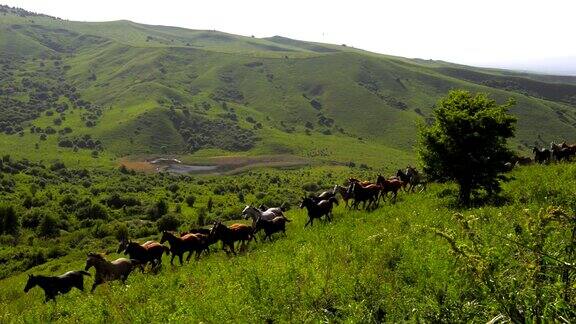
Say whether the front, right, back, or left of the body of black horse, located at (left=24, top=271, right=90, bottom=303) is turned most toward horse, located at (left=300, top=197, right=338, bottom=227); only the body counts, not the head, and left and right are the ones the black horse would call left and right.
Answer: back

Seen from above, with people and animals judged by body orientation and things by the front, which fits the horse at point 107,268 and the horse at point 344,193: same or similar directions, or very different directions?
same or similar directions

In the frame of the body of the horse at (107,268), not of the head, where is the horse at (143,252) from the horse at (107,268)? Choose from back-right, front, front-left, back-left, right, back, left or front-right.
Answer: back-right

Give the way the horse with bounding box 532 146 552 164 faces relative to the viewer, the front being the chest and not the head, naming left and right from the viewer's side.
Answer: facing to the left of the viewer

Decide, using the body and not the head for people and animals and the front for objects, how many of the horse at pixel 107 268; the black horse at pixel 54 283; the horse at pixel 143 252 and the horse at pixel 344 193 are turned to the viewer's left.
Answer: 4

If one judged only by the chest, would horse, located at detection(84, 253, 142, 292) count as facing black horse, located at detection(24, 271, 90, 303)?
yes

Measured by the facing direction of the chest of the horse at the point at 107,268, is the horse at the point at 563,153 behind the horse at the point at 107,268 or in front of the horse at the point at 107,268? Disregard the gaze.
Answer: behind

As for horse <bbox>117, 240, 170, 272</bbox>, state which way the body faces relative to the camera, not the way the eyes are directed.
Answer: to the viewer's left

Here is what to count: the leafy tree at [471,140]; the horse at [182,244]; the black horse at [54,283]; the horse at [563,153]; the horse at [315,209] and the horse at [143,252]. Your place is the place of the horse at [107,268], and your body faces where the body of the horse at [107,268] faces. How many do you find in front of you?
1

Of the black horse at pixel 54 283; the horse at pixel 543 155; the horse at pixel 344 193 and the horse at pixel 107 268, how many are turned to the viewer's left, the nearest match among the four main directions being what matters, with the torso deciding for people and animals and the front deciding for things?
4

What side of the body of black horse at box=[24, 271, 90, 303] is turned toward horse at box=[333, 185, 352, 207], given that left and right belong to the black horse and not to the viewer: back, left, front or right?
back

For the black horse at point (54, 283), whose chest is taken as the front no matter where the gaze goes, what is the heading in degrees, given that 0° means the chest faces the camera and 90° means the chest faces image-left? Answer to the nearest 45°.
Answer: approximately 90°

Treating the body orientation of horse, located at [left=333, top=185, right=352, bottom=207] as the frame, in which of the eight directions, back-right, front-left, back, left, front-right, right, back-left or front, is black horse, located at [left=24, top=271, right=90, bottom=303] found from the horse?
front-left

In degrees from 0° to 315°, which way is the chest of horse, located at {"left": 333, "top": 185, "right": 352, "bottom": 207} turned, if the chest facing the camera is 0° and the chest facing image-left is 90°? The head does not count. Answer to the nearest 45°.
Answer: approximately 90°
